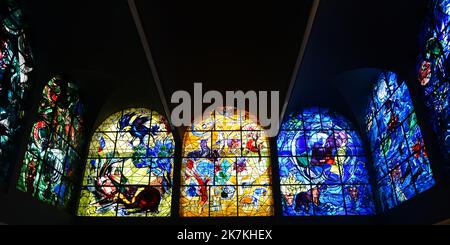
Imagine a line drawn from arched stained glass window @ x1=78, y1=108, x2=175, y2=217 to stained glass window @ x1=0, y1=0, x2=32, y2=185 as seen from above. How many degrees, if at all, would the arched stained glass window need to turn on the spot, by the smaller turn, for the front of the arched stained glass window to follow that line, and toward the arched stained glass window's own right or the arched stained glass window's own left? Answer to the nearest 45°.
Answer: approximately 45° to the arched stained glass window's own right

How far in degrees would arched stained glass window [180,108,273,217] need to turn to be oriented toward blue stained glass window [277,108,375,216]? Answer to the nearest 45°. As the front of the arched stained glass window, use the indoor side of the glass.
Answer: approximately 90° to its left

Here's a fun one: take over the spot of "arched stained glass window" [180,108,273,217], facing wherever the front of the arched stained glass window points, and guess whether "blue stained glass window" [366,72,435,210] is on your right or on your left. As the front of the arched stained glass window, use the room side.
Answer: on your left

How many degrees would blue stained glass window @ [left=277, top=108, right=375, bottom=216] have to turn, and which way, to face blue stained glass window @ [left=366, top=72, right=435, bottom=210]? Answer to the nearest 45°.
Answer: approximately 45° to its left

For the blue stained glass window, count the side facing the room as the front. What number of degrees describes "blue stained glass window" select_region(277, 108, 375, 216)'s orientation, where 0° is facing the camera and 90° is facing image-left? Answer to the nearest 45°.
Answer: approximately 0°

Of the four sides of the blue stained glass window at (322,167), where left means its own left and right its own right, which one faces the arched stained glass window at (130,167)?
right

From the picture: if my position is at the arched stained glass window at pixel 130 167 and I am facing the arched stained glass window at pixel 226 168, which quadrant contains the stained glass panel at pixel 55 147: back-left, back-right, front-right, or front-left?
back-right

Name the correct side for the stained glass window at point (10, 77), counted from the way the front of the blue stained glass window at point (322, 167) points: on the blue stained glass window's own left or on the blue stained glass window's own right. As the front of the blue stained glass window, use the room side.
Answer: on the blue stained glass window's own right

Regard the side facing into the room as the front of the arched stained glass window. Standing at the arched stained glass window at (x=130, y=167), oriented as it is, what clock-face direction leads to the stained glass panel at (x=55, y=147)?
The stained glass panel is roughly at 2 o'clock from the arched stained glass window.

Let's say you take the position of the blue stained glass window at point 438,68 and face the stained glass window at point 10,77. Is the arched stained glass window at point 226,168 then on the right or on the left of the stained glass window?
right
